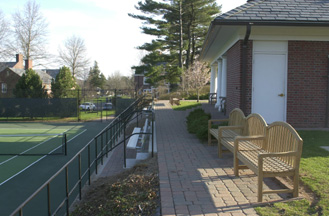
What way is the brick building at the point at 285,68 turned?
to the viewer's left

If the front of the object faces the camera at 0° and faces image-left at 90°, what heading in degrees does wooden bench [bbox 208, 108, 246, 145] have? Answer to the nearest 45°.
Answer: approximately 45°

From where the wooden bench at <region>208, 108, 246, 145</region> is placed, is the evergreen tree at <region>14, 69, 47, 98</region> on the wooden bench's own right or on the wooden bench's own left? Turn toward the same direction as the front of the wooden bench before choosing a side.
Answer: on the wooden bench's own right

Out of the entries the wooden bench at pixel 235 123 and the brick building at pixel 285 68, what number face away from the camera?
0

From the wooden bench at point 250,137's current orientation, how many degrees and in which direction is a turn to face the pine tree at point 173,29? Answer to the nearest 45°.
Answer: approximately 135° to its right

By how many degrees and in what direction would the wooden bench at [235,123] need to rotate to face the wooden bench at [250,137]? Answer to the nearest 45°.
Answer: approximately 45° to its left

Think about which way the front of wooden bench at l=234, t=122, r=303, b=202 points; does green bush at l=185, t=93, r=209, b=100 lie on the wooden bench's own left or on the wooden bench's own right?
on the wooden bench's own right

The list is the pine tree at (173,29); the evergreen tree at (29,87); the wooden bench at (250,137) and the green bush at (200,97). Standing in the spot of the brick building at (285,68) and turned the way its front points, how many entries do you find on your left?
1

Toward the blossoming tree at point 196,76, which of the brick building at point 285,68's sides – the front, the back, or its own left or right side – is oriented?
right

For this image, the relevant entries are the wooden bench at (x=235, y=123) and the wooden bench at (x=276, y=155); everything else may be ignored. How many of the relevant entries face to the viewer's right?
0

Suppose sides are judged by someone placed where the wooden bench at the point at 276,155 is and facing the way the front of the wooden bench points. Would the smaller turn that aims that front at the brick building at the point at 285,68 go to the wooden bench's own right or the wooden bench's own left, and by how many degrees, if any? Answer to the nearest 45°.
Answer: approximately 135° to the wooden bench's own right
